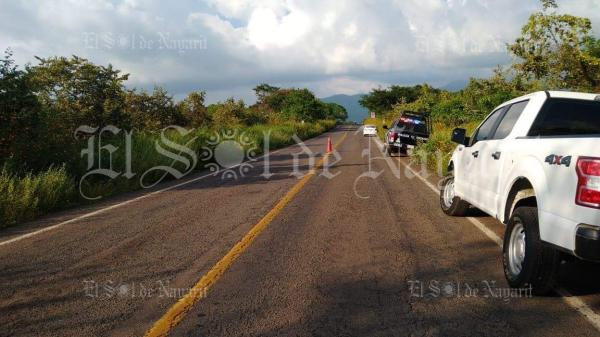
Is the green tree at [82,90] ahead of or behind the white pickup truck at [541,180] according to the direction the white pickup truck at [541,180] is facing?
ahead

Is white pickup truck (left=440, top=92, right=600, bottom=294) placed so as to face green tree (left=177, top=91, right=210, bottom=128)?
yes

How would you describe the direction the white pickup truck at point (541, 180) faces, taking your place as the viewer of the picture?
facing away from the viewer and to the left of the viewer

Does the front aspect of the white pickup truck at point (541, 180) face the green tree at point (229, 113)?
yes

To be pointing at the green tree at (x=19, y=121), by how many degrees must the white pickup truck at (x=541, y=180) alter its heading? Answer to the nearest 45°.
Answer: approximately 45° to its left

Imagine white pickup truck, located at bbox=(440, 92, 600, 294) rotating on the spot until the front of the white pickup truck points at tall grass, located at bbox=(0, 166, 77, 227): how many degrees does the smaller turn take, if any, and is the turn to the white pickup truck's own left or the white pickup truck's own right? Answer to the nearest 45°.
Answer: approximately 45° to the white pickup truck's own left

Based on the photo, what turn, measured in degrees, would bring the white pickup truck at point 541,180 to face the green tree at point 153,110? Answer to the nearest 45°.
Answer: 0° — it already faces it

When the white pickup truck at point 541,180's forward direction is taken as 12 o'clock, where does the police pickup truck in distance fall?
The police pickup truck in distance is roughly at 1 o'clock from the white pickup truck.

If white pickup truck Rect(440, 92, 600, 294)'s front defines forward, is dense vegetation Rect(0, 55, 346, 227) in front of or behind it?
in front
